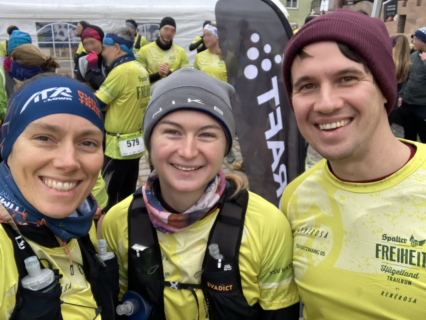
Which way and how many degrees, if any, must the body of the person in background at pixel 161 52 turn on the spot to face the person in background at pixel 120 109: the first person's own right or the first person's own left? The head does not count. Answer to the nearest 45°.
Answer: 0° — they already face them

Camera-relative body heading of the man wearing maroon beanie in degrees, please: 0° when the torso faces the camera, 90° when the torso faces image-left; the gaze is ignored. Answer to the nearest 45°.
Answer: approximately 0°
